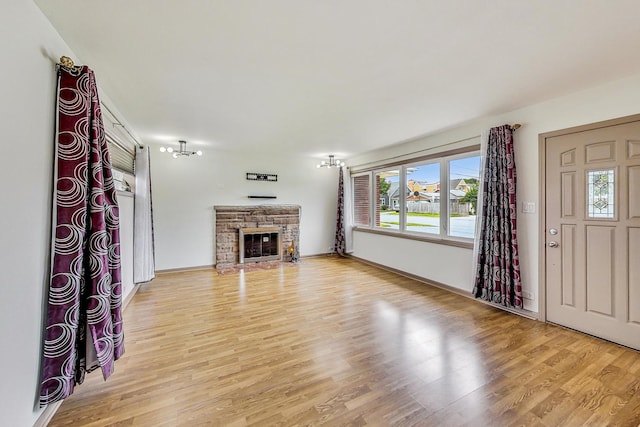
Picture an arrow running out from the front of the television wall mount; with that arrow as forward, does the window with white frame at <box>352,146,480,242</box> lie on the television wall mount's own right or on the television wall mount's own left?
on the television wall mount's own left

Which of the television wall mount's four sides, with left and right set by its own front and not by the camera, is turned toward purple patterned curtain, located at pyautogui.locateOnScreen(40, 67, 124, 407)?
front

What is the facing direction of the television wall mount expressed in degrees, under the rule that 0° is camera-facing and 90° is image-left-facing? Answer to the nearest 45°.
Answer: approximately 0°

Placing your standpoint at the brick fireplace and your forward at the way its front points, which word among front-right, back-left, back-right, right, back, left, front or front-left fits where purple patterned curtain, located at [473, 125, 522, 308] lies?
front-left

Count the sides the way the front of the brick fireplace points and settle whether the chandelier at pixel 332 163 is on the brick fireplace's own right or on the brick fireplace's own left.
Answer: on the brick fireplace's own left

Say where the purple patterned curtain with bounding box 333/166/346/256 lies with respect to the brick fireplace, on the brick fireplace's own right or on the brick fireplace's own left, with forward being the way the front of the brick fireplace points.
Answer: on the brick fireplace's own left

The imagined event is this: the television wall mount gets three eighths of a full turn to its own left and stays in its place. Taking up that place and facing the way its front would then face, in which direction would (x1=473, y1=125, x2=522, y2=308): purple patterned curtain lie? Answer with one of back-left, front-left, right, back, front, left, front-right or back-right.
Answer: right

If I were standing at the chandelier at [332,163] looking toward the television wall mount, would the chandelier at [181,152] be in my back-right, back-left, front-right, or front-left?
front-left

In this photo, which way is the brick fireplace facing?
toward the camera

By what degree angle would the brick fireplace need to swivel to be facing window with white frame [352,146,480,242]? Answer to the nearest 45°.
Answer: approximately 45° to its left

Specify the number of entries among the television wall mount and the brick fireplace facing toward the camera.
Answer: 2

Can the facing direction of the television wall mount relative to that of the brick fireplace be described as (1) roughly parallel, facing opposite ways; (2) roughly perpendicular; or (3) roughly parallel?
roughly parallel

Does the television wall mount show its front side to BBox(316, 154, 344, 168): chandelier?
no
